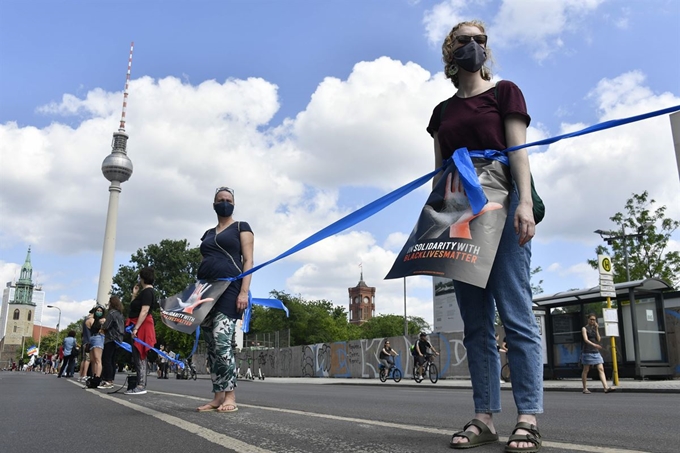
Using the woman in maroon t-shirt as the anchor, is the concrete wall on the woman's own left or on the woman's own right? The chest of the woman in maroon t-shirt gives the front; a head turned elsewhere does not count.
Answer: on the woman's own right

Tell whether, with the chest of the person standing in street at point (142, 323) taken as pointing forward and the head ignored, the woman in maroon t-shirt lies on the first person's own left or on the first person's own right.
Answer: on the first person's own left

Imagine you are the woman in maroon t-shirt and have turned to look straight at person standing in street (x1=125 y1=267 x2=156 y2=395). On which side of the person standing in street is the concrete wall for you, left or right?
right

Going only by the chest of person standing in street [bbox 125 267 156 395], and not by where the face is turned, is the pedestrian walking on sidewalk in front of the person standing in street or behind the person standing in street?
behind

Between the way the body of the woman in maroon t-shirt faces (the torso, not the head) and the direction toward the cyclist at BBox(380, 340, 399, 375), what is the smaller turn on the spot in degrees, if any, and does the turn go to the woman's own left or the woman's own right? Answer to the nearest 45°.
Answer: approximately 135° to the woman's own right

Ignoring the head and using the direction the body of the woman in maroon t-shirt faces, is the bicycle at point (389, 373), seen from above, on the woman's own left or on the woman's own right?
on the woman's own right

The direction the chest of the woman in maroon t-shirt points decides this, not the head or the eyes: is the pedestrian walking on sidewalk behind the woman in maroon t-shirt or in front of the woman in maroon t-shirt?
behind

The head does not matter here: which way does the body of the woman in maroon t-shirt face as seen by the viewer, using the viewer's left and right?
facing the viewer and to the left of the viewer

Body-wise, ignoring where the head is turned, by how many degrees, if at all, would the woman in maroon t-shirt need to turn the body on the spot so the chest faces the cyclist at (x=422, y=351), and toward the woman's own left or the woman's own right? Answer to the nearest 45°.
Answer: approximately 135° to the woman's own right

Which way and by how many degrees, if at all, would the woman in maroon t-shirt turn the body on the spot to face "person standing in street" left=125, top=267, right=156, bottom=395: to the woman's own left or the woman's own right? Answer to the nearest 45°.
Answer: approximately 90° to the woman's own right

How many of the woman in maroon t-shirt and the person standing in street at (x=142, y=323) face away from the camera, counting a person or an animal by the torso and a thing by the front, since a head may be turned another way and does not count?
0

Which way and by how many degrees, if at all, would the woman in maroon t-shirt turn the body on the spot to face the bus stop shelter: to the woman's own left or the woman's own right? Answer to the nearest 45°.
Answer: approximately 135° to the woman's own right
